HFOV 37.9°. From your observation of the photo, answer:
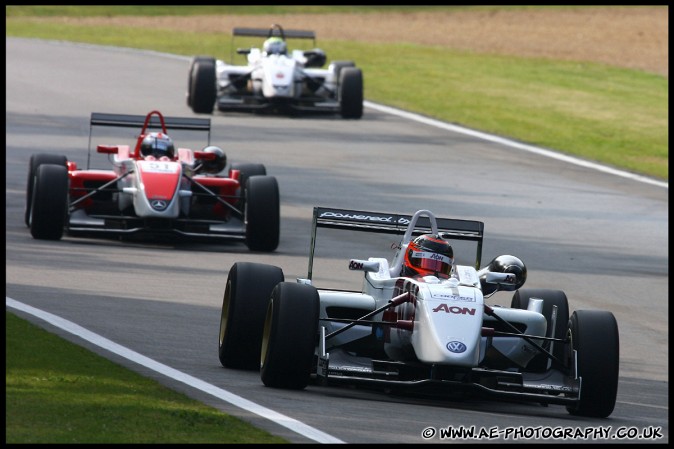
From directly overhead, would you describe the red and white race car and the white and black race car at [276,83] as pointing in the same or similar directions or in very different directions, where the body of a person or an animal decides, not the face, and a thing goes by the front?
same or similar directions

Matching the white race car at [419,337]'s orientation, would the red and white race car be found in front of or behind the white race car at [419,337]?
behind

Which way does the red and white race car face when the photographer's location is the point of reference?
facing the viewer

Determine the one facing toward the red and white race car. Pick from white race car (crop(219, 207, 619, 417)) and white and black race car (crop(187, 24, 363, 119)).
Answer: the white and black race car

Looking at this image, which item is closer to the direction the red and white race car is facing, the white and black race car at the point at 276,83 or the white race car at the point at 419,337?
the white race car

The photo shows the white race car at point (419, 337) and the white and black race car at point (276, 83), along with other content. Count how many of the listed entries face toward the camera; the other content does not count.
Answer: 2

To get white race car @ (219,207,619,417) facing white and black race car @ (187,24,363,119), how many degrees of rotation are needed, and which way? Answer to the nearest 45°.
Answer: approximately 180°

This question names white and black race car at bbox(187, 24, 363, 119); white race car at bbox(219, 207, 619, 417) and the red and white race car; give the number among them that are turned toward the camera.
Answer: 3

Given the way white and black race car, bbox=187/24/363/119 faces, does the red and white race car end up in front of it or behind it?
in front

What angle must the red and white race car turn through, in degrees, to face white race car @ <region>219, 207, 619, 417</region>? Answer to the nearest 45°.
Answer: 0° — it already faces it

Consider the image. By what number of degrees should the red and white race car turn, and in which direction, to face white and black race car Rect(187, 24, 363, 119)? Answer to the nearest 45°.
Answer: approximately 180°

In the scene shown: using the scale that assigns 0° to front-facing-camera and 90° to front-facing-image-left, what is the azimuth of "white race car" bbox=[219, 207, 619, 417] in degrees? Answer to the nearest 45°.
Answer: approximately 0°
